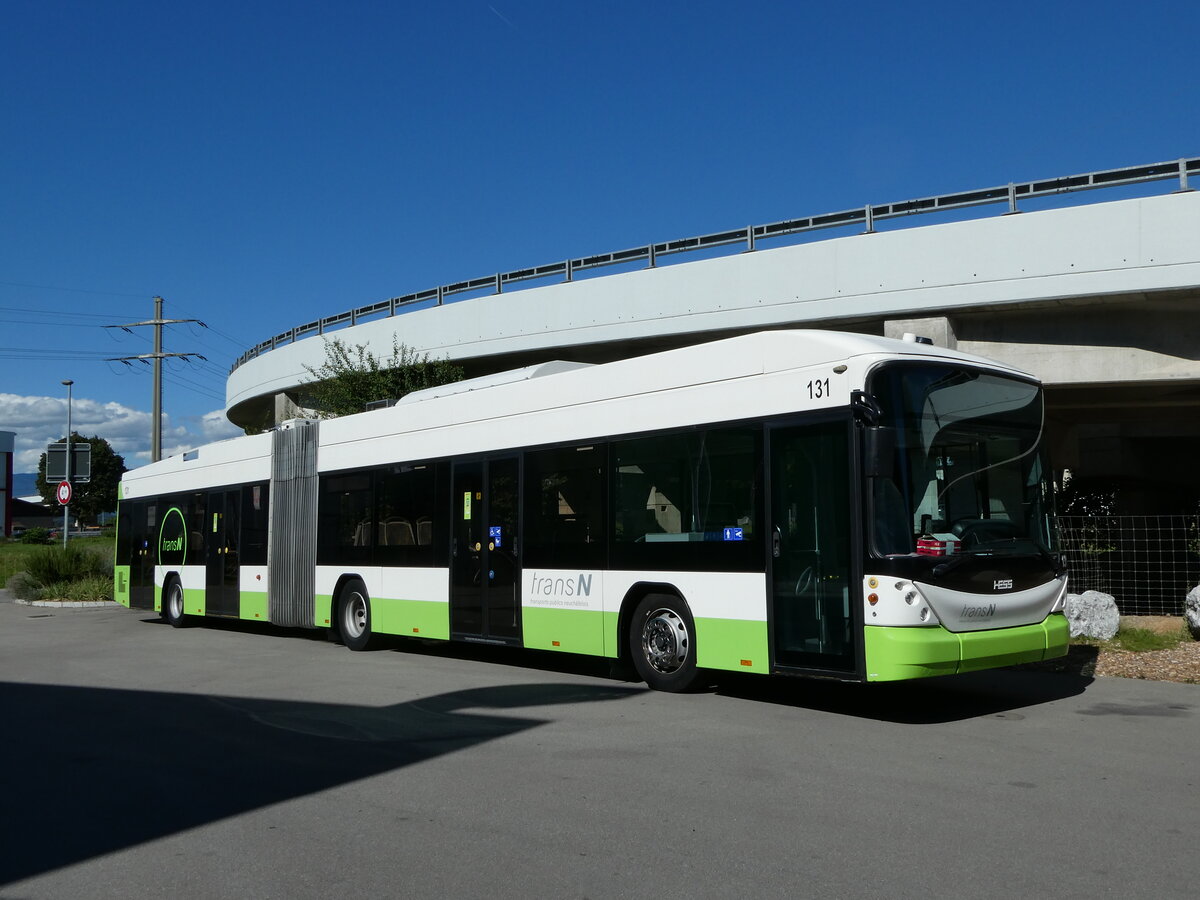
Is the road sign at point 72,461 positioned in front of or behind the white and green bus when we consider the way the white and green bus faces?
behind

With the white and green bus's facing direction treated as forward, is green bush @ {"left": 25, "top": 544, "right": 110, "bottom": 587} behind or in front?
behind

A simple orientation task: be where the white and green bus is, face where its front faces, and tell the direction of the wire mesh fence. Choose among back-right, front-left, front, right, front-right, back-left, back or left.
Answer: left

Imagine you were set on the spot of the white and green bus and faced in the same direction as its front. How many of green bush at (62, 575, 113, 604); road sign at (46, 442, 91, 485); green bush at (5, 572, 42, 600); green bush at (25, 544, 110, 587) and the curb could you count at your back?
5

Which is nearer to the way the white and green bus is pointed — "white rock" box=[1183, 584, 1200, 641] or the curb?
the white rock

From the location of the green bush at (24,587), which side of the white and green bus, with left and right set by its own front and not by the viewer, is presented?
back

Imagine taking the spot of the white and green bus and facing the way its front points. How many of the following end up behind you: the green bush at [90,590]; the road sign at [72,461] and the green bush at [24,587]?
3

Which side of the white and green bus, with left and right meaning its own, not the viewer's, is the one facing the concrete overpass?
left

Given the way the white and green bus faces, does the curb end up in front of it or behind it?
behind

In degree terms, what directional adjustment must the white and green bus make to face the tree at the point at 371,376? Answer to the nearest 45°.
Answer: approximately 135° to its left

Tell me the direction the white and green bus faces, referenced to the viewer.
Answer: facing the viewer and to the right of the viewer

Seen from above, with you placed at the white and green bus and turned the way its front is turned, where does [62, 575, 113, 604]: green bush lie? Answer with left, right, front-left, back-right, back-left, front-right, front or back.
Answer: back

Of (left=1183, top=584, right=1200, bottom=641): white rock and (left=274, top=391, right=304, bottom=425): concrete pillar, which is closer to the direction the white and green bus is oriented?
the white rock
